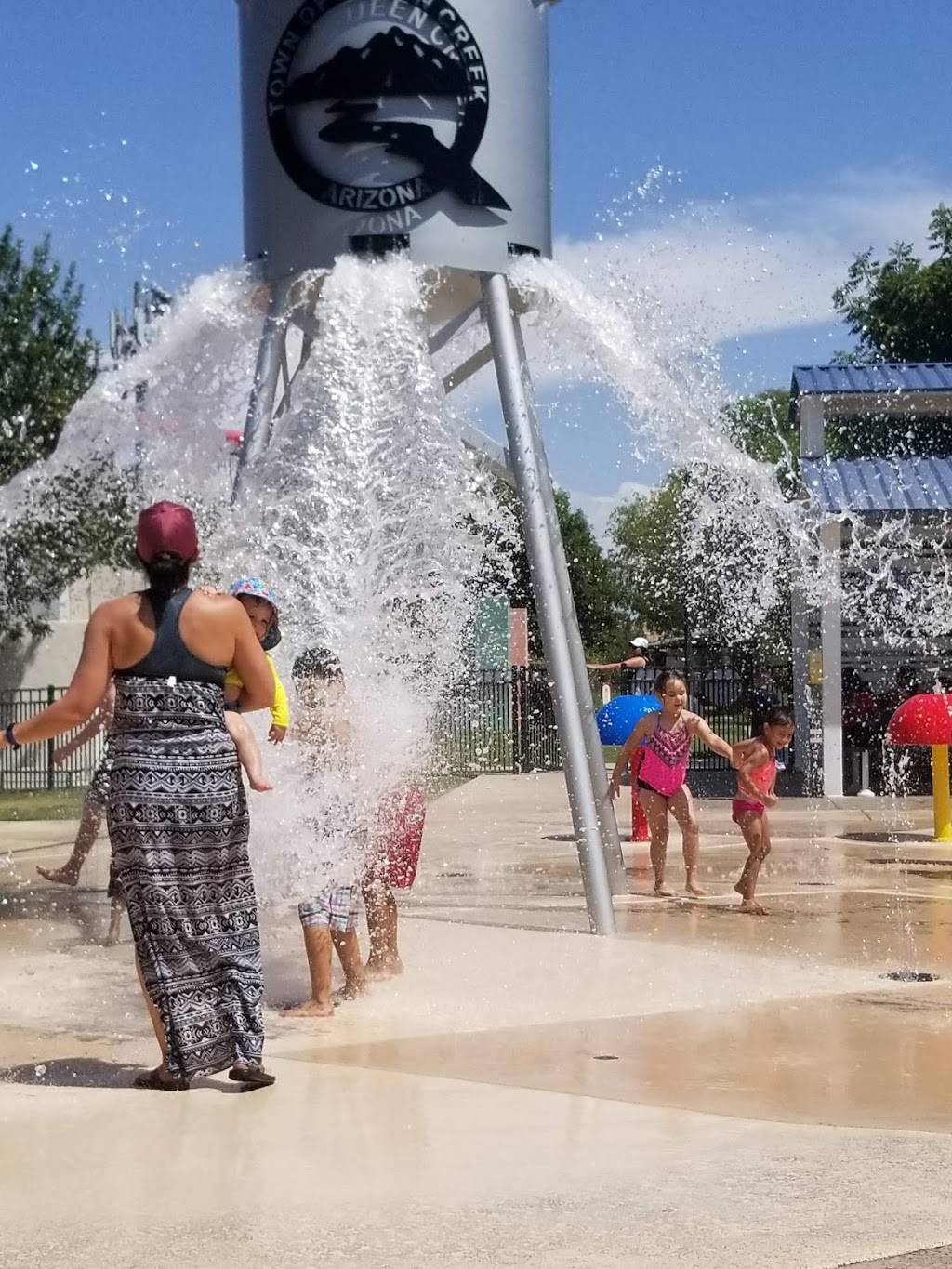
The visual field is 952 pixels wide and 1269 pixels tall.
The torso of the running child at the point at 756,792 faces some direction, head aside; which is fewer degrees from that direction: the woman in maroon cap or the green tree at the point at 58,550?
the woman in maroon cap

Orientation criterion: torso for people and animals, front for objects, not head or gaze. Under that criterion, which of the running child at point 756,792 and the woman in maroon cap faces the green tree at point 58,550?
the woman in maroon cap

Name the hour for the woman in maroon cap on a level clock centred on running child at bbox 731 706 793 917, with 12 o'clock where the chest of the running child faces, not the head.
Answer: The woman in maroon cap is roughly at 2 o'clock from the running child.

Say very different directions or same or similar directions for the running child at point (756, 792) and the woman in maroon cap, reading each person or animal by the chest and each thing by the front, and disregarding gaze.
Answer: very different directions

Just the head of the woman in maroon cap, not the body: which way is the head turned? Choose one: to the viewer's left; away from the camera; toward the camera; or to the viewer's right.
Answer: away from the camera

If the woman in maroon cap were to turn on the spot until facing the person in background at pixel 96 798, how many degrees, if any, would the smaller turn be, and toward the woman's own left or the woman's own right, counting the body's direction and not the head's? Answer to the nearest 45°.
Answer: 0° — they already face them

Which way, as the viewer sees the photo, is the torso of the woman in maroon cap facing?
away from the camera
